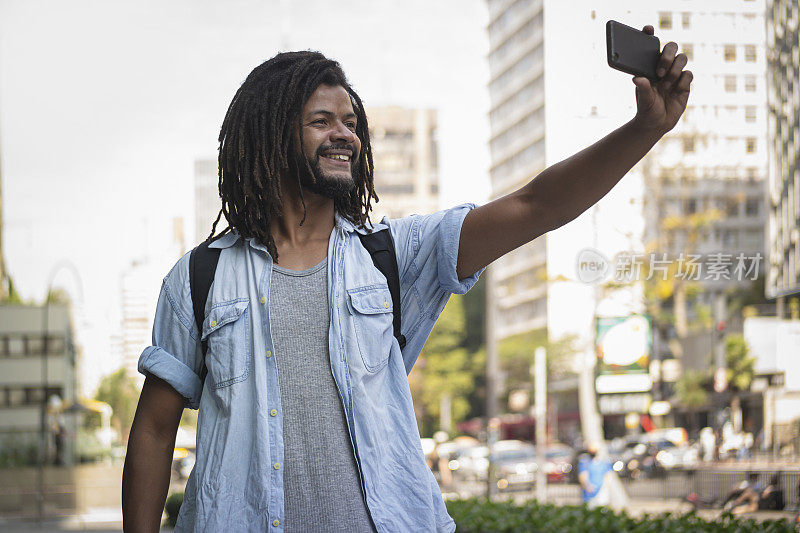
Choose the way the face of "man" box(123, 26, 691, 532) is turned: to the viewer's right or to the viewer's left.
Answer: to the viewer's right

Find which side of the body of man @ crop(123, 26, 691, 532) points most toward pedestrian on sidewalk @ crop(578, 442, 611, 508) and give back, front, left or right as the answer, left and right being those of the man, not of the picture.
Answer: back

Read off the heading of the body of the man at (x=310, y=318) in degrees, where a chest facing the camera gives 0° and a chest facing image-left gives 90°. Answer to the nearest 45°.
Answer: approximately 0°

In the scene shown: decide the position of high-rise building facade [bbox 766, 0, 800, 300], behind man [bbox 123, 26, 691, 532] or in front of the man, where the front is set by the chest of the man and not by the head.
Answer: behind
